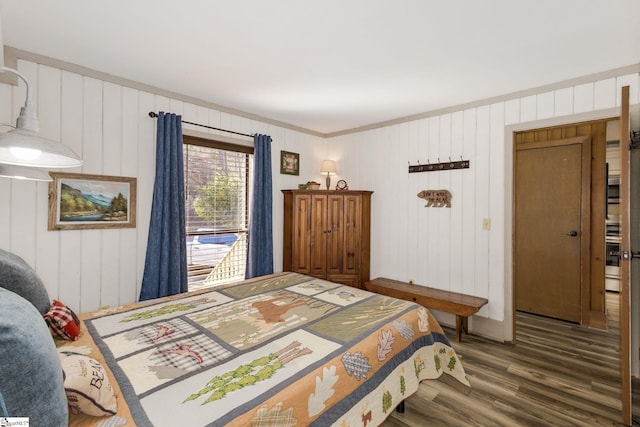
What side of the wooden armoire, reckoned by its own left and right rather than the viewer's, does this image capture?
front

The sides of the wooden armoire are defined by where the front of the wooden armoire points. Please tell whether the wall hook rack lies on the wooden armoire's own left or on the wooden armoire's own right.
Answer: on the wooden armoire's own left

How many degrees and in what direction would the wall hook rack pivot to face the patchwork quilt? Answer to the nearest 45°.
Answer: approximately 45° to its left

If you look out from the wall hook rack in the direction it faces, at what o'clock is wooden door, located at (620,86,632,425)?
The wooden door is roughly at 9 o'clock from the wall hook rack.

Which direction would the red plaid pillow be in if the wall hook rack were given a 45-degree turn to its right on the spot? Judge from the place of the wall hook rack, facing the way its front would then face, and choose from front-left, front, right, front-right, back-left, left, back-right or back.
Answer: front-left

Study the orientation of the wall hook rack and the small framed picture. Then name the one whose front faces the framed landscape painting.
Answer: the wall hook rack

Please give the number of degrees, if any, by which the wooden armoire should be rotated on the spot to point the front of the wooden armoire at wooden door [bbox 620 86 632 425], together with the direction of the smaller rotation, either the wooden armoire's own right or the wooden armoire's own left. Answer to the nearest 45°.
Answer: approximately 45° to the wooden armoire's own left

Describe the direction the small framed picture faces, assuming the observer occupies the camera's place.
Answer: facing the viewer and to the right of the viewer

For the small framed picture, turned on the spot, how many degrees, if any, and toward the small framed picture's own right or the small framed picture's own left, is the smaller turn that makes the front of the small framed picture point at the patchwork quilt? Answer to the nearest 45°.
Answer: approximately 45° to the small framed picture's own right

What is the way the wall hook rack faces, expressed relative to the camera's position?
facing the viewer and to the left of the viewer

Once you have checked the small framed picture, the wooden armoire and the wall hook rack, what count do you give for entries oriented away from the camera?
0

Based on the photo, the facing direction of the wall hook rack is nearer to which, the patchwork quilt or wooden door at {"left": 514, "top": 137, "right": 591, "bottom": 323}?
the patchwork quilt

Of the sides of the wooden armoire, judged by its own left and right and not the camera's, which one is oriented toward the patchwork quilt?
front

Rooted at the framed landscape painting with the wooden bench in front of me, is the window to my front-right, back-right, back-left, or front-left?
front-left

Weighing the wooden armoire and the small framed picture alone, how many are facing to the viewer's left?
0

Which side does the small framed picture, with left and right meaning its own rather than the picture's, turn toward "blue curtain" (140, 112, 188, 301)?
right
